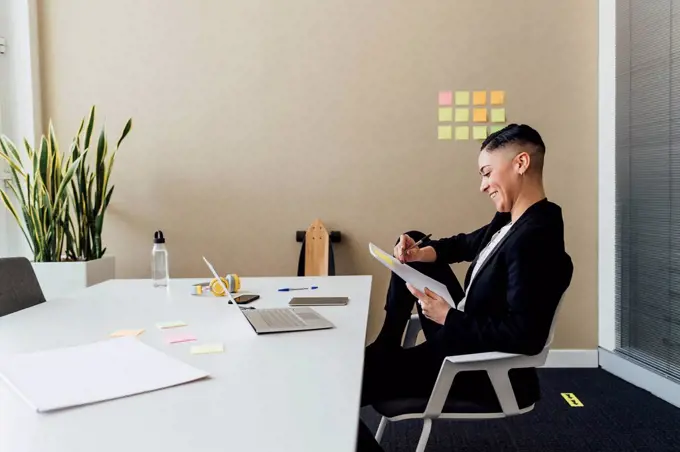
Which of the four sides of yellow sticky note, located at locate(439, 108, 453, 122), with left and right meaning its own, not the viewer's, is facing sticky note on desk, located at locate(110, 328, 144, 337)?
front

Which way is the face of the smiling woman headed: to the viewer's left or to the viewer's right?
to the viewer's left

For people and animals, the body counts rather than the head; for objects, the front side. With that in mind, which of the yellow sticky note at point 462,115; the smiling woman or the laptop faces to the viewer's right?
the laptop

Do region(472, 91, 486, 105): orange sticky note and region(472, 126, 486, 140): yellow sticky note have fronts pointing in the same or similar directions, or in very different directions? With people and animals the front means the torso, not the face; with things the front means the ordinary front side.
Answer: same or similar directions

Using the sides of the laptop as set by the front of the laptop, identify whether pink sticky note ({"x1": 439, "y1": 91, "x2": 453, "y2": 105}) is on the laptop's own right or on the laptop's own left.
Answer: on the laptop's own left

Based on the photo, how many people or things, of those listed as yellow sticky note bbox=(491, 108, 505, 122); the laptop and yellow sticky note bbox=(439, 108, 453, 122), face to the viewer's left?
0

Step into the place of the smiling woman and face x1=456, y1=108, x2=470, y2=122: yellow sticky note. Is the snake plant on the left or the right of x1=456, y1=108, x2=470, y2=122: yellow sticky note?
left

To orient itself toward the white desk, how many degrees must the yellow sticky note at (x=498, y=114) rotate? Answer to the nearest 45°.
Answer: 0° — it already faces it

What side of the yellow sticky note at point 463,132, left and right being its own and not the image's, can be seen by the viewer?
front

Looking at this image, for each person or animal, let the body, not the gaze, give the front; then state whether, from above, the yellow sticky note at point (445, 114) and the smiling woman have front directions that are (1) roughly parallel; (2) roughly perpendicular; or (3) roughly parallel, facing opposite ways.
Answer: roughly perpendicular

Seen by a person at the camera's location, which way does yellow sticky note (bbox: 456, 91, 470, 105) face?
facing the viewer

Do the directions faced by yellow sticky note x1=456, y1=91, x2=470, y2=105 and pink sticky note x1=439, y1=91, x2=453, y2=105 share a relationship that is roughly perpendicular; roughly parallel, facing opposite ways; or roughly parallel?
roughly parallel

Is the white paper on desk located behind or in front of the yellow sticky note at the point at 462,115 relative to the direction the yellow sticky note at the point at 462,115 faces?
in front

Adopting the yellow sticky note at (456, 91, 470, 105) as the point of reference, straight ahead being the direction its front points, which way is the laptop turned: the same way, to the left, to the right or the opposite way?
to the left

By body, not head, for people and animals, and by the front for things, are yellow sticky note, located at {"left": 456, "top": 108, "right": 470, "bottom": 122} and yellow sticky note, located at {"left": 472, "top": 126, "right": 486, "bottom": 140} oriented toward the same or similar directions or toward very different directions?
same or similar directions

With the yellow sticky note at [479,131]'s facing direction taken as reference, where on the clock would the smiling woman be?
The smiling woman is roughly at 12 o'clock from the yellow sticky note.
